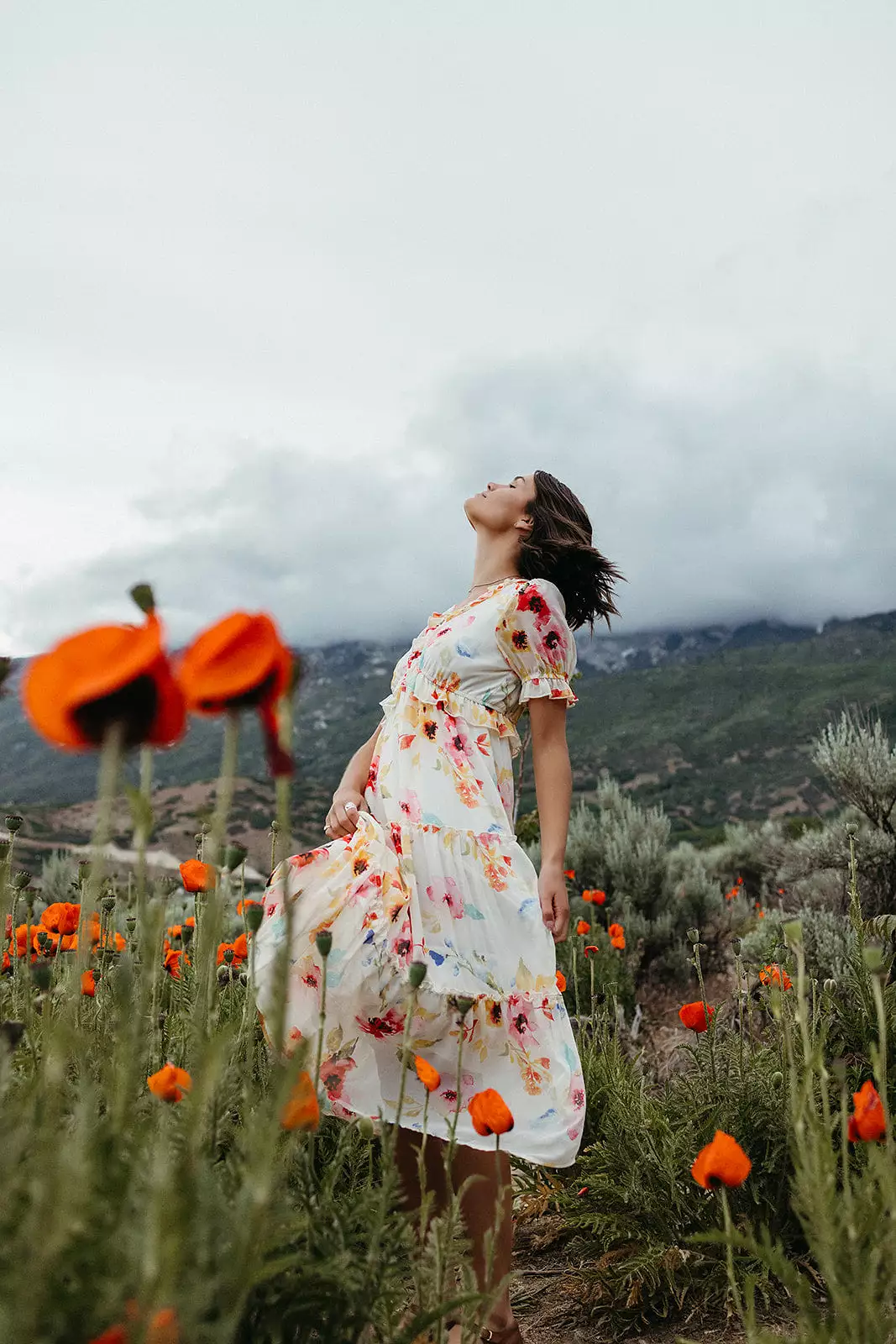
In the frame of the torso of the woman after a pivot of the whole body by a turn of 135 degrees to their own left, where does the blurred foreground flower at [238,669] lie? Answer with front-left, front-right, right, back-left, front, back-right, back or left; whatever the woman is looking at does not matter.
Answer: right

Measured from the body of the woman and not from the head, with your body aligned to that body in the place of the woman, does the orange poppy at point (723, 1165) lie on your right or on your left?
on your left

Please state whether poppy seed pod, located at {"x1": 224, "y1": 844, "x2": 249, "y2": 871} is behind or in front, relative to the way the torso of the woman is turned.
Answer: in front

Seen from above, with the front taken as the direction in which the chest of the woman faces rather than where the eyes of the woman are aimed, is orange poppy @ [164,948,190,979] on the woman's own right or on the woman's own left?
on the woman's own right

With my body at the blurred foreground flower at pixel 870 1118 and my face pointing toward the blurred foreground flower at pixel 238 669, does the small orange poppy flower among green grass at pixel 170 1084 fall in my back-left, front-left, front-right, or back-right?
front-right

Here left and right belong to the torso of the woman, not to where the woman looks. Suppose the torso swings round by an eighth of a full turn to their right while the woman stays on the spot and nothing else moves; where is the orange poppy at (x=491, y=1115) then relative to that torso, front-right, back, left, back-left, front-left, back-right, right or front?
left

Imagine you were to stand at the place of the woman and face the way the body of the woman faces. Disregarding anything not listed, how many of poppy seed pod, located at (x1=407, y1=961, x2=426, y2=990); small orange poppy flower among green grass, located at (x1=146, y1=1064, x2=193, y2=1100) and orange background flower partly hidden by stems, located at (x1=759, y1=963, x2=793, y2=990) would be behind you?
1

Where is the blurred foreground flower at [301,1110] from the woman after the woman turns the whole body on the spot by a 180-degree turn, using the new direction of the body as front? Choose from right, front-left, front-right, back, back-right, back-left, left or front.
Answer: back-right

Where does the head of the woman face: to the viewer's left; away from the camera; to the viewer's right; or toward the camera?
to the viewer's left

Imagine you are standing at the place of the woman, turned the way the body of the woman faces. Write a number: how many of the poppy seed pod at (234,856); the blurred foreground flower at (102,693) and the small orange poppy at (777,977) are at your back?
1

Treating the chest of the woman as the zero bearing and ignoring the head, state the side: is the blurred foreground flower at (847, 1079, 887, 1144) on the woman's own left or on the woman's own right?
on the woman's own left

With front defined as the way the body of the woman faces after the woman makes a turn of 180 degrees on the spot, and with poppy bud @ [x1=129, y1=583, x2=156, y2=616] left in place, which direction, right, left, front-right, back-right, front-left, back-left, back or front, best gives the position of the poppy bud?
back-right

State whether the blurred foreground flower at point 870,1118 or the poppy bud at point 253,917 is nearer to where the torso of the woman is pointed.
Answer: the poppy bud
